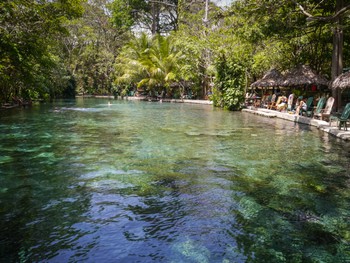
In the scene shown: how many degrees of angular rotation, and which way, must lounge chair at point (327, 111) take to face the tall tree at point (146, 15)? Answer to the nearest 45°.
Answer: approximately 45° to its right

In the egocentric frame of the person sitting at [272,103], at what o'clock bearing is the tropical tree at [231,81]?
The tropical tree is roughly at 2 o'clock from the person sitting.

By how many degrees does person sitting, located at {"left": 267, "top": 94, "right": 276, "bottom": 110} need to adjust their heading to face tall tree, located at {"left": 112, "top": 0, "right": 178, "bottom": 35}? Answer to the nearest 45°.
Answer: approximately 90° to their right

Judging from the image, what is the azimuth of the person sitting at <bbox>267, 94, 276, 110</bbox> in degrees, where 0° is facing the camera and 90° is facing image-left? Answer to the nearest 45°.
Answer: approximately 45°

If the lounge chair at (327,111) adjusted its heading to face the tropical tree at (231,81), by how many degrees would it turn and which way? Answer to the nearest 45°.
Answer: approximately 45° to its right

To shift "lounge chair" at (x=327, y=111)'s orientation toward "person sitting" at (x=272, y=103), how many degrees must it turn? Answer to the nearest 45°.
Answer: approximately 45° to its right

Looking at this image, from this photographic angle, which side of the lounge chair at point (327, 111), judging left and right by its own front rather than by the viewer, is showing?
left
